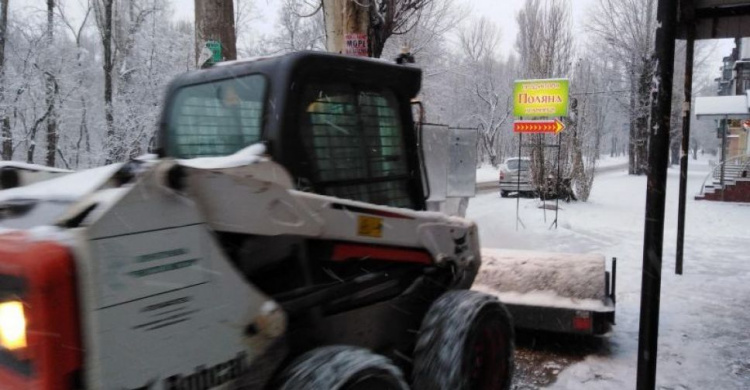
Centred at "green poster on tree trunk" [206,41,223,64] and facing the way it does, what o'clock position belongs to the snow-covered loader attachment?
The snow-covered loader attachment is roughly at 10 o'clock from the green poster on tree trunk.

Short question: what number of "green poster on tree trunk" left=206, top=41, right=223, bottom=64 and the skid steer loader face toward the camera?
1

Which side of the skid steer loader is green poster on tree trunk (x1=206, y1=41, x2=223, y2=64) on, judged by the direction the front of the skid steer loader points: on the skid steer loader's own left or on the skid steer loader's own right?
on the skid steer loader's own left

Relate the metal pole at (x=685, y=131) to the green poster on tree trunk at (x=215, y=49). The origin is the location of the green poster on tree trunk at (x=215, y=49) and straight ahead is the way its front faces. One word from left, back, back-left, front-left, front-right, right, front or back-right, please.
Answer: left

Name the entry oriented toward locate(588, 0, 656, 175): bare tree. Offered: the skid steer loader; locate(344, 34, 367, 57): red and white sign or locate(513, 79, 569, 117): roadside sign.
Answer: the skid steer loader

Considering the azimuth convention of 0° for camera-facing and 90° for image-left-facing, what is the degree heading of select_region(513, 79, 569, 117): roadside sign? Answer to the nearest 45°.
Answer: approximately 0°

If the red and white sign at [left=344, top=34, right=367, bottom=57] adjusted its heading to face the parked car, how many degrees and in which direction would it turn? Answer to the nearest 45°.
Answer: approximately 180°

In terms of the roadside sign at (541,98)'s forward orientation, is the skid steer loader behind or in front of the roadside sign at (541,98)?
in front

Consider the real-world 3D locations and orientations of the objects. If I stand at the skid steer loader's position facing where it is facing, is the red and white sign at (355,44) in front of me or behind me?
in front

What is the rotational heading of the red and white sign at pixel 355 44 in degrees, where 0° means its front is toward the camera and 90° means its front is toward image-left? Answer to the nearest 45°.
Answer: approximately 0°

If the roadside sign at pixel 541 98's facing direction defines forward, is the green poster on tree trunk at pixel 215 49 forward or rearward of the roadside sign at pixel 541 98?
forward

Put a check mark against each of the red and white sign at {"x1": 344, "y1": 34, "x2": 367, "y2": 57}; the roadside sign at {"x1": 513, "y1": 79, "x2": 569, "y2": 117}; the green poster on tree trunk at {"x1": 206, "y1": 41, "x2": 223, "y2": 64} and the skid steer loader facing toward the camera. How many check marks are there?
3
